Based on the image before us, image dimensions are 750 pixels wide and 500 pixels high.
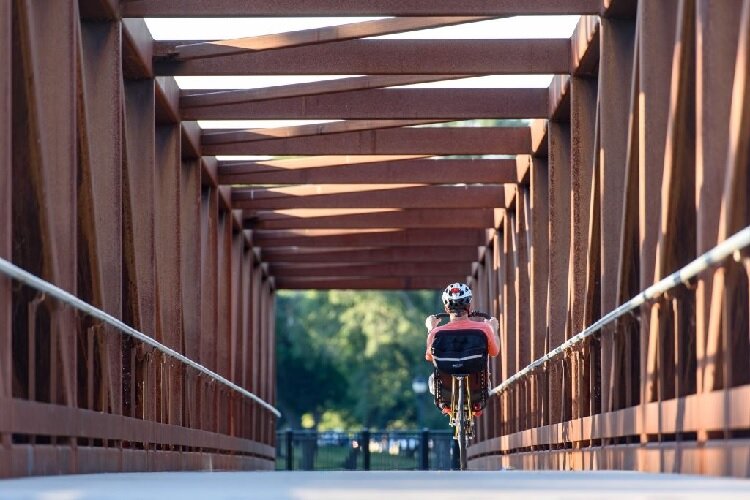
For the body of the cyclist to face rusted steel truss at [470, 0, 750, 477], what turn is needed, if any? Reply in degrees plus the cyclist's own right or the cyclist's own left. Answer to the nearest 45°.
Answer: approximately 180°

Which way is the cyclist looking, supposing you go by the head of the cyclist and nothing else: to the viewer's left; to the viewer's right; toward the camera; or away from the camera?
away from the camera

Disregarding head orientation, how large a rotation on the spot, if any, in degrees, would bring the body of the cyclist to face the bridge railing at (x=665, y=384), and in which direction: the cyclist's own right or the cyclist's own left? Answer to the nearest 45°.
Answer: approximately 180°

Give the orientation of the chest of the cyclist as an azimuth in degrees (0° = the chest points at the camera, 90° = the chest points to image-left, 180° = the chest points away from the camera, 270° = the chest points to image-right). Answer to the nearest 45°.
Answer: approximately 180°
